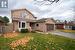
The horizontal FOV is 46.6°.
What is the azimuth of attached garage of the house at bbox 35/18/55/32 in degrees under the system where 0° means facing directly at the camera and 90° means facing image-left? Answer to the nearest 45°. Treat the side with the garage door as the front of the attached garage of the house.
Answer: approximately 315°

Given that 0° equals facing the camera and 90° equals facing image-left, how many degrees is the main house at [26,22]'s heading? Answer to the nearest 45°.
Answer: approximately 315°
